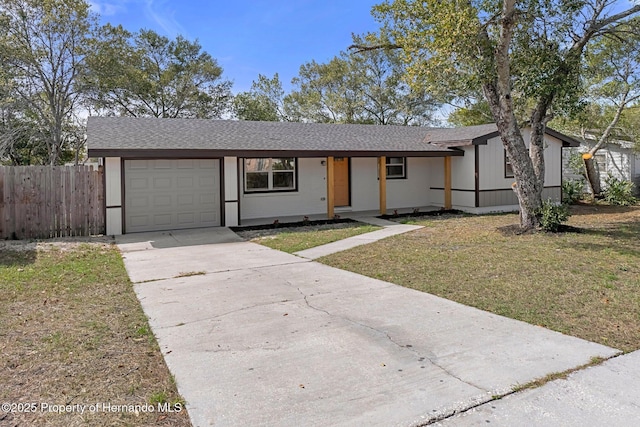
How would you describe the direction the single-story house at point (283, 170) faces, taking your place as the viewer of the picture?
facing the viewer and to the right of the viewer

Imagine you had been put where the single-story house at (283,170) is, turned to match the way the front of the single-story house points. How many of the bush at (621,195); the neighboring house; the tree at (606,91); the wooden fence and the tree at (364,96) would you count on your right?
1

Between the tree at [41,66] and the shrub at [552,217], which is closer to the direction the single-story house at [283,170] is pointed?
the shrub

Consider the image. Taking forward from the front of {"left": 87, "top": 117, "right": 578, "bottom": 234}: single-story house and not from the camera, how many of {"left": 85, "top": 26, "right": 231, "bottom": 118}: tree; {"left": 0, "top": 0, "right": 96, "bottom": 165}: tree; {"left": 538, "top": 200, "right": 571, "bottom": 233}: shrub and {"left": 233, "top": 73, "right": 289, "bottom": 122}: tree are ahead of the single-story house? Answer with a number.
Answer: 1

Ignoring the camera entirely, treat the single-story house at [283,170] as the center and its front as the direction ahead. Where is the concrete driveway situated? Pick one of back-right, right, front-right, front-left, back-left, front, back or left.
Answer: front-right

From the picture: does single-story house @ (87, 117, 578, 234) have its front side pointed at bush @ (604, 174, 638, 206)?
no

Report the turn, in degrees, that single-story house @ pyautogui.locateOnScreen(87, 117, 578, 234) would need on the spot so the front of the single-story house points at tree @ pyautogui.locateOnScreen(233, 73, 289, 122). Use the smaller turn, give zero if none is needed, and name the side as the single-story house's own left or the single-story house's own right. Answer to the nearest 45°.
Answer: approximately 135° to the single-story house's own left

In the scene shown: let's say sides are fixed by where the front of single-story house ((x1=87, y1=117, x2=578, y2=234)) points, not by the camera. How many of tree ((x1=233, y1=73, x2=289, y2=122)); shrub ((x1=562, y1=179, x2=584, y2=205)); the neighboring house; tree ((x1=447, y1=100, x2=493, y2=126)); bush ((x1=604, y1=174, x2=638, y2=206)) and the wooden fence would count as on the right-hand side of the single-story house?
1

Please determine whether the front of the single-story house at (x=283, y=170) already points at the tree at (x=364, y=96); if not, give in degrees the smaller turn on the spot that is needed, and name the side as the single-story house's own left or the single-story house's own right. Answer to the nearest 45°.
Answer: approximately 135° to the single-story house's own left

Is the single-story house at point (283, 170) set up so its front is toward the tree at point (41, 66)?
no

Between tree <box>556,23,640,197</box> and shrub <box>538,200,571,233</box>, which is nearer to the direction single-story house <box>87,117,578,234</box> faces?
the shrub

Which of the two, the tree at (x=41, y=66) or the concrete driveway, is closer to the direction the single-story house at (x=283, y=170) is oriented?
the concrete driveway

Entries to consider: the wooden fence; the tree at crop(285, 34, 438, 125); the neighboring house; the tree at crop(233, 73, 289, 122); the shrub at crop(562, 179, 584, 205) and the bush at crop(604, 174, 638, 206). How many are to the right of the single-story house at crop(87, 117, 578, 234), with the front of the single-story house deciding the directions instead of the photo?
1

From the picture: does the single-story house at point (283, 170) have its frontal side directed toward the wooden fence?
no

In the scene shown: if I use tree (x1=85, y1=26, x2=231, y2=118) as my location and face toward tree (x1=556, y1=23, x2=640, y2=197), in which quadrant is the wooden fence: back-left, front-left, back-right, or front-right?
front-right

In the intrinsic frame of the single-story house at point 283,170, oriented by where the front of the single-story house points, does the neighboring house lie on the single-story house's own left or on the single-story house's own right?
on the single-story house's own left
